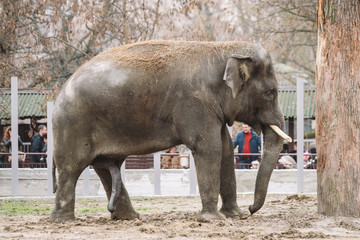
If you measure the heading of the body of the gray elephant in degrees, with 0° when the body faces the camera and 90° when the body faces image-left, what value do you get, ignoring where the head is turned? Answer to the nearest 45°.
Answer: approximately 270°

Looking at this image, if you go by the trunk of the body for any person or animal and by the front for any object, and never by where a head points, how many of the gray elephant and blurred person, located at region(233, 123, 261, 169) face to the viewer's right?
1

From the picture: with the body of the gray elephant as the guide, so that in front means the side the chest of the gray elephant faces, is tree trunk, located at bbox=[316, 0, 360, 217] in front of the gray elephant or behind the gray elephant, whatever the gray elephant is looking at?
in front

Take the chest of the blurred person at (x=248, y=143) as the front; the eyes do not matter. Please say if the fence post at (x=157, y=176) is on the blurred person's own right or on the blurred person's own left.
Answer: on the blurred person's own right

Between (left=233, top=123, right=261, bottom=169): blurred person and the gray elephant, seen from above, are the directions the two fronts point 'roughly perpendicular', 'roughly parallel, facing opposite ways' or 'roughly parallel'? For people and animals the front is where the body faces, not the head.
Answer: roughly perpendicular

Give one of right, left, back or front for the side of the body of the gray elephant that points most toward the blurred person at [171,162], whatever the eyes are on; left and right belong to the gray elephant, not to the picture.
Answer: left
